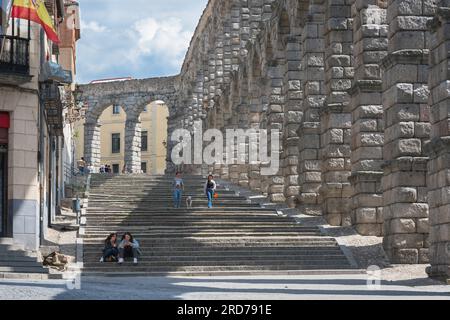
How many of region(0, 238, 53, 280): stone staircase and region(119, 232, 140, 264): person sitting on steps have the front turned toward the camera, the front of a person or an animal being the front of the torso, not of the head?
2

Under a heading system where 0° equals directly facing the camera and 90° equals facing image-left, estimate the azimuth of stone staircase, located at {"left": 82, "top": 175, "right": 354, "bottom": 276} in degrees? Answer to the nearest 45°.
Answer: approximately 0°

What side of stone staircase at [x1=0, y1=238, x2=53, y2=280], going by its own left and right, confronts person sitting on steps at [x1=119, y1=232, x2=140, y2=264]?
left

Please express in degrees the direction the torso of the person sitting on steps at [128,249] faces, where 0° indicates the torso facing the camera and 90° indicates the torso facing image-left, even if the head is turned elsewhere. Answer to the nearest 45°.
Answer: approximately 0°

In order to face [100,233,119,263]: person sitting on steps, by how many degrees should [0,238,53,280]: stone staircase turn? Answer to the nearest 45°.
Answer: approximately 90° to its left

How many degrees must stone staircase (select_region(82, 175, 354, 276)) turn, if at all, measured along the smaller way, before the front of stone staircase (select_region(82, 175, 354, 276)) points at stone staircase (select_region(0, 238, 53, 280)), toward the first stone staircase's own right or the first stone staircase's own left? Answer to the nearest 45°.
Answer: approximately 45° to the first stone staircase's own right
